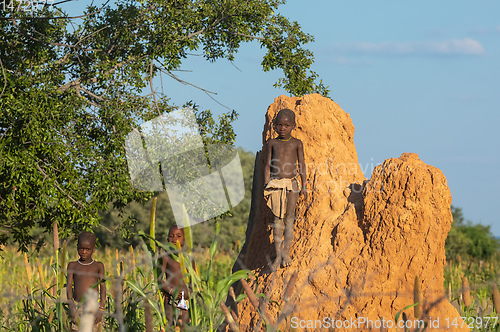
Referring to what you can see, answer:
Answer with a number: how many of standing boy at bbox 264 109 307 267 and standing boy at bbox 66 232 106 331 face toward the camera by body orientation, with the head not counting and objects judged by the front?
2

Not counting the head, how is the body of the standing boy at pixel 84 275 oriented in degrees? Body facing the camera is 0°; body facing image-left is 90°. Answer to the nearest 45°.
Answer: approximately 0°

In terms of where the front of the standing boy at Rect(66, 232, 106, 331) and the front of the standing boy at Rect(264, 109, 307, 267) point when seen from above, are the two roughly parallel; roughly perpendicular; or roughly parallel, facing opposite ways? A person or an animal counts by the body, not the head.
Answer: roughly parallel

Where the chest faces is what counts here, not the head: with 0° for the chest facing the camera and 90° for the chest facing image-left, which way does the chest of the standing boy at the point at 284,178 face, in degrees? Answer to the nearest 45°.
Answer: approximately 0°

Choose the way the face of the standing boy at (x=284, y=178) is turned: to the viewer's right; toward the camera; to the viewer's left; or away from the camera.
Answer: toward the camera

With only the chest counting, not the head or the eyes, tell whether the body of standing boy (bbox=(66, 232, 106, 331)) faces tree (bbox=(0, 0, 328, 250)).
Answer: no

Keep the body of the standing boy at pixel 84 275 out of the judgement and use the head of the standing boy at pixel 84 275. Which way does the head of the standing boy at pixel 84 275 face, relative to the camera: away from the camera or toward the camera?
toward the camera

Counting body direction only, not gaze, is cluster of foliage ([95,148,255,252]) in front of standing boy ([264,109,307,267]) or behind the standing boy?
behind

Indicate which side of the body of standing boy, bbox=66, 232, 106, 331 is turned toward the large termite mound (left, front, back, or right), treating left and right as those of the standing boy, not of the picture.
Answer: left

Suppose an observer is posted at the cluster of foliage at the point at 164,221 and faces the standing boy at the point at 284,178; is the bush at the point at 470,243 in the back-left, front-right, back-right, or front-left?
front-left

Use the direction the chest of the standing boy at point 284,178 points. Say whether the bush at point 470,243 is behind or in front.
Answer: behind
